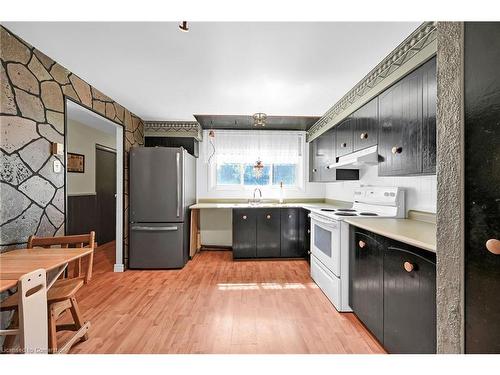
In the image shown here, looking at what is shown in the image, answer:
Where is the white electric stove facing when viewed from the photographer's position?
facing the viewer and to the left of the viewer

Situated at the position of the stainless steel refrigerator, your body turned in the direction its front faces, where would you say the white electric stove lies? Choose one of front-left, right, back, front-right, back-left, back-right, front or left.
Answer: front-left

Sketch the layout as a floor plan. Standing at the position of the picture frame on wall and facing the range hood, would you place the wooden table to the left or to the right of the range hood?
right

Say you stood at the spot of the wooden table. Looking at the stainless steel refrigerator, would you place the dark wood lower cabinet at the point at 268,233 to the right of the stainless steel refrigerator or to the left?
right

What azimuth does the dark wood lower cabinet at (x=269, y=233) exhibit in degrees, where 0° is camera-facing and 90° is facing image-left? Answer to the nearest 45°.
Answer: approximately 0°

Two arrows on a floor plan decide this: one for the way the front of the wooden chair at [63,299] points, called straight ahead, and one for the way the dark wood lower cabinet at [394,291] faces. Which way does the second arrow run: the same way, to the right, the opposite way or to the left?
to the right

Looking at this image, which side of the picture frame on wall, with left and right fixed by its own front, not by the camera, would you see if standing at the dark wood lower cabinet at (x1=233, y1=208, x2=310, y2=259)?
front

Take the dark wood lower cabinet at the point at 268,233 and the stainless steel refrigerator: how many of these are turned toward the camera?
2

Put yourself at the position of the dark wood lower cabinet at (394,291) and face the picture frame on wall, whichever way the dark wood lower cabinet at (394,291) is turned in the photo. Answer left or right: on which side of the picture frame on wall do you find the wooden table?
left

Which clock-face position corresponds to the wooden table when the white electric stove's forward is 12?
The wooden table is roughly at 12 o'clock from the white electric stove.

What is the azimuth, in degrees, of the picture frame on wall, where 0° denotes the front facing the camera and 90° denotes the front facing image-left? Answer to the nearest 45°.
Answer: approximately 315°
